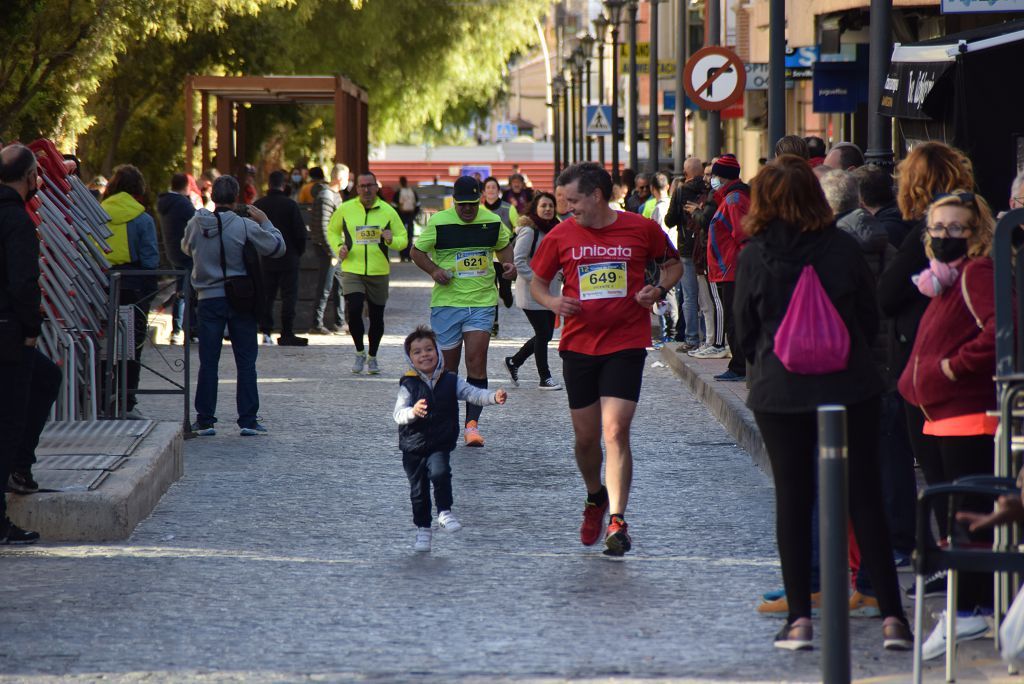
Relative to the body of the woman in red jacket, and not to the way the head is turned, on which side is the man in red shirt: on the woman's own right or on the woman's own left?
on the woman's own right

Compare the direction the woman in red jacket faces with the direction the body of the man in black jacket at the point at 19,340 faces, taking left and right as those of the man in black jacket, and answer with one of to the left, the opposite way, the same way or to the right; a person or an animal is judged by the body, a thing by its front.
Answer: the opposite way

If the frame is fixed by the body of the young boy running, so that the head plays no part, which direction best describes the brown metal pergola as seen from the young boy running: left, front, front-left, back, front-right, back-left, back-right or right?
back

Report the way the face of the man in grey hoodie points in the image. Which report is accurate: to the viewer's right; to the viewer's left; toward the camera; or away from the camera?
away from the camera

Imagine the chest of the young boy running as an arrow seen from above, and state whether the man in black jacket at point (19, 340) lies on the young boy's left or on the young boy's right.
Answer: on the young boy's right

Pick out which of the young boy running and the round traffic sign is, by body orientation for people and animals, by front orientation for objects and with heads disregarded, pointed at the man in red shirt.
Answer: the round traffic sign

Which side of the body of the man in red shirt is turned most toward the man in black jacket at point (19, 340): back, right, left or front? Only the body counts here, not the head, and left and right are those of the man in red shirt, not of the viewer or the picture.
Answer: right

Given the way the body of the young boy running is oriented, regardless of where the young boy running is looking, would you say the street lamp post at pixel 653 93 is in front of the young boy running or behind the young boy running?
behind

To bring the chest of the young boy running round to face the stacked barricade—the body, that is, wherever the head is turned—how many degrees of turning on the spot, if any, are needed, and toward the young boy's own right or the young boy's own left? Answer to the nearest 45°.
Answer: approximately 135° to the young boy's own right

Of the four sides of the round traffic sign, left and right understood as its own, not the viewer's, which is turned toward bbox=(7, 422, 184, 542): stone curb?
front

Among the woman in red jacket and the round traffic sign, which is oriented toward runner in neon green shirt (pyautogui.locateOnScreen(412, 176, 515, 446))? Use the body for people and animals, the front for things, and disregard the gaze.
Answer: the round traffic sign

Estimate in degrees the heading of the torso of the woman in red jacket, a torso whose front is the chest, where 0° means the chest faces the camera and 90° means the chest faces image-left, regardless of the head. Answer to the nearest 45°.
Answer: approximately 45°

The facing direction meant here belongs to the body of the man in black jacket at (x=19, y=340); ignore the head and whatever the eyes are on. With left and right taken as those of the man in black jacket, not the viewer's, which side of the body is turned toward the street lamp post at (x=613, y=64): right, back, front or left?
left

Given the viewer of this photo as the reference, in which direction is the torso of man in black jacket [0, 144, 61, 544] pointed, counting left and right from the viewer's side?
facing to the right of the viewer
